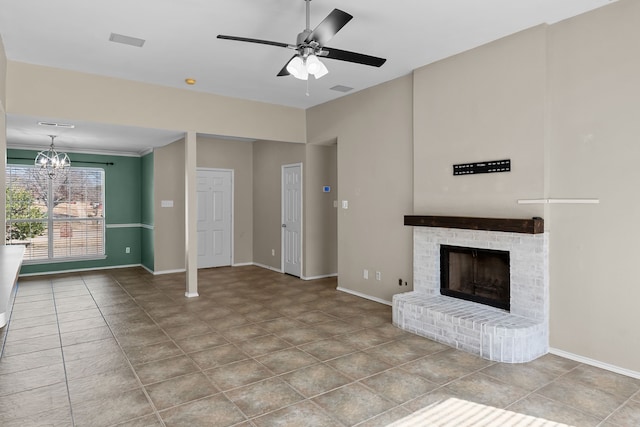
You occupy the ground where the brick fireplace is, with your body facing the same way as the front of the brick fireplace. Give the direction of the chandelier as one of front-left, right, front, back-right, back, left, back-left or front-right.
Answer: front-right

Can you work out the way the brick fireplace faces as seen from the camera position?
facing the viewer and to the left of the viewer

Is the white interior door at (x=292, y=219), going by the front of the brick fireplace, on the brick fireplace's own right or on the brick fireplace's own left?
on the brick fireplace's own right

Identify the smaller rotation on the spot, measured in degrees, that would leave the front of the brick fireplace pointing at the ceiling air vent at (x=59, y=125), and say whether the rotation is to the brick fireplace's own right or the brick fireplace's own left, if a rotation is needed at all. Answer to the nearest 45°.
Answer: approximately 45° to the brick fireplace's own right

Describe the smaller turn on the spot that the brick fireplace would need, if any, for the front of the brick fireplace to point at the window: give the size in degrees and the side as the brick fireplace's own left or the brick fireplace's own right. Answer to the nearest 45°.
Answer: approximately 45° to the brick fireplace's own right

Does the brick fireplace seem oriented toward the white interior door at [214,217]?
no

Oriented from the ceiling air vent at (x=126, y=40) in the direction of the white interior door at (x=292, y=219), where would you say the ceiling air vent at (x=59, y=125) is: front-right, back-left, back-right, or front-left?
front-left

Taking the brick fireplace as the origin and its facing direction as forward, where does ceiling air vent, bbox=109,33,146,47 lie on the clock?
The ceiling air vent is roughly at 1 o'clock from the brick fireplace.
